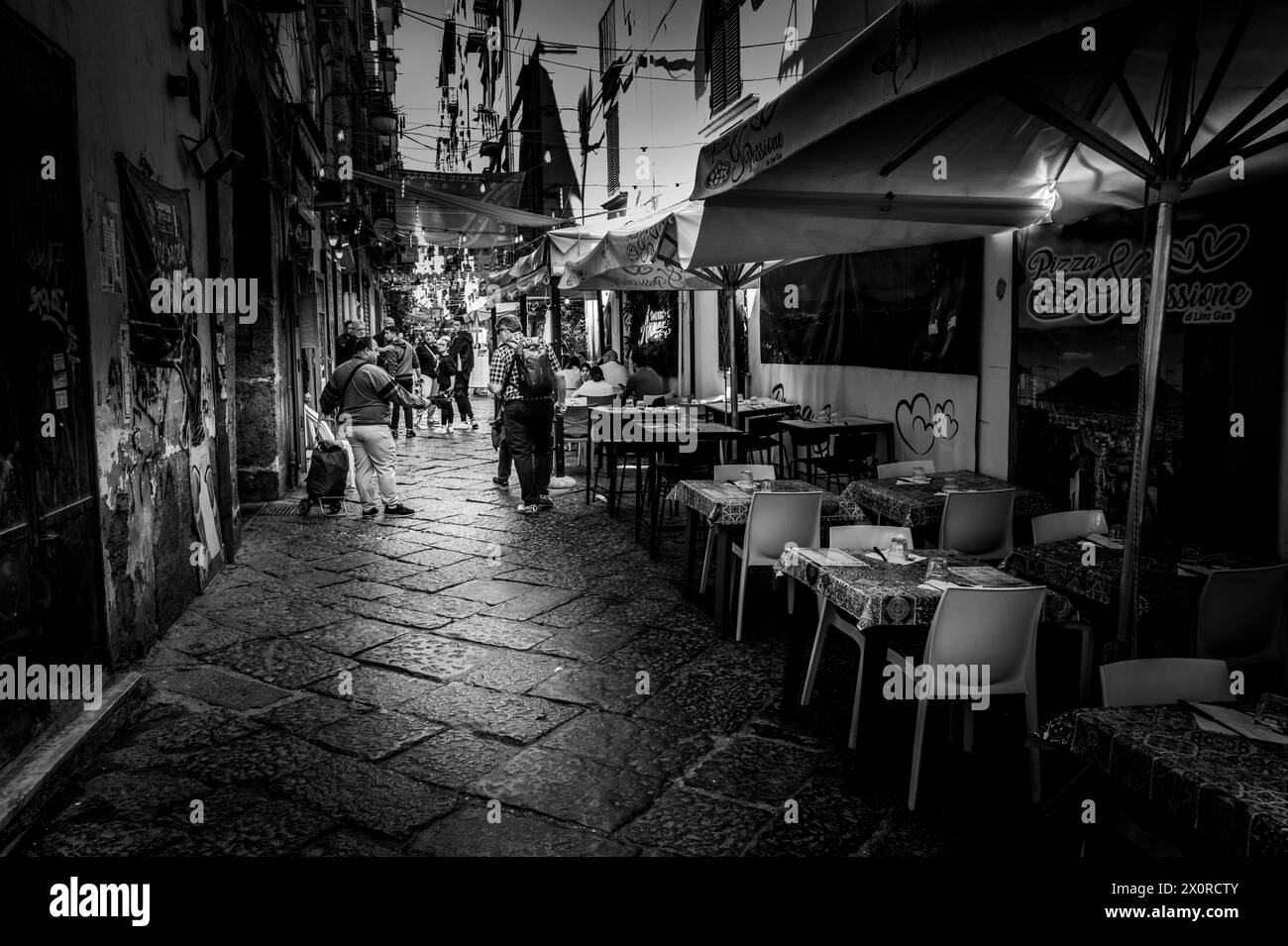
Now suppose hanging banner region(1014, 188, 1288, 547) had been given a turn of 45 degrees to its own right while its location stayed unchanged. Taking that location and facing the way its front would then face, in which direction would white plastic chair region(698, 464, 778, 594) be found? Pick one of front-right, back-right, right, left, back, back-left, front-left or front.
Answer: front

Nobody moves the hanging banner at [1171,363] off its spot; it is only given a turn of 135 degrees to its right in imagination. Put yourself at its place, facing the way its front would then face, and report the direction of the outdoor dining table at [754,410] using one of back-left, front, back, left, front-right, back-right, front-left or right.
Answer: front-left

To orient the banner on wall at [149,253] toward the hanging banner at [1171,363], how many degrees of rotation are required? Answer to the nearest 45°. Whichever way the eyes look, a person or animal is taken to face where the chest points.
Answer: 0° — it already faces it

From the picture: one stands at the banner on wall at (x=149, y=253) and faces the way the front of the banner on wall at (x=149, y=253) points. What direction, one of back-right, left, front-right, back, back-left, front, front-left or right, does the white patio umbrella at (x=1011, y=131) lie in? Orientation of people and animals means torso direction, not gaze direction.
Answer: front

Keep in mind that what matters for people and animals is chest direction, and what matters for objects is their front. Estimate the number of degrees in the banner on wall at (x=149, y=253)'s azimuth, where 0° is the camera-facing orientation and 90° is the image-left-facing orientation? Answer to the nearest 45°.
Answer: approximately 315°

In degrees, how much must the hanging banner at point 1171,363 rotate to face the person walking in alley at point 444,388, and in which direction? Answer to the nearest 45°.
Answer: approximately 90° to its right

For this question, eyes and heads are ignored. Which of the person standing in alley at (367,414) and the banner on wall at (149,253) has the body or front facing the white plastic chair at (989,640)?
the banner on wall

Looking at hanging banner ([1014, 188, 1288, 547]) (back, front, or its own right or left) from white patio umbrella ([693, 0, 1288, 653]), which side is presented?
front

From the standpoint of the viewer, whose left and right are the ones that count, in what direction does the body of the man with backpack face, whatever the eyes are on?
facing away from the viewer and to the left of the viewer

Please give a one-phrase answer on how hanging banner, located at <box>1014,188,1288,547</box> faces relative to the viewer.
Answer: facing the viewer and to the left of the viewer

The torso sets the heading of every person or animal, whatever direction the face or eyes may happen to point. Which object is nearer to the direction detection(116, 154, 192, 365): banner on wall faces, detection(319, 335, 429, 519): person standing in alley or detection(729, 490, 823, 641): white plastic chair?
the white plastic chair

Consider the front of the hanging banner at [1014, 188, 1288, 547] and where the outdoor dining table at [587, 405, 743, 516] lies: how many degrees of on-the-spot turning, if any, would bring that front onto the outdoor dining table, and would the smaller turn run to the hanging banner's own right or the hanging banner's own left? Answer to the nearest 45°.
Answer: approximately 90° to the hanging banner's own right

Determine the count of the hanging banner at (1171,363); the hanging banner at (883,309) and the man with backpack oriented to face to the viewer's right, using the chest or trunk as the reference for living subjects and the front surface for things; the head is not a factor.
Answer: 0

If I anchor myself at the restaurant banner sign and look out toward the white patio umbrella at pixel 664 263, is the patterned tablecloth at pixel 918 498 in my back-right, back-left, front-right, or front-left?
front-left

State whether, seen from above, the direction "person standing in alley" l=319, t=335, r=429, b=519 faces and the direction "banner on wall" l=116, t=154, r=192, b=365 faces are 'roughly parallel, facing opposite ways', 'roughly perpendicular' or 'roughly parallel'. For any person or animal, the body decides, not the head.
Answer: roughly perpendicular

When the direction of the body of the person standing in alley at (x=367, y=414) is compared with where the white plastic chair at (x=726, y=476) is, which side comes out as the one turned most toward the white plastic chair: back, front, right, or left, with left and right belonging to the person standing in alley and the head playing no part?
right

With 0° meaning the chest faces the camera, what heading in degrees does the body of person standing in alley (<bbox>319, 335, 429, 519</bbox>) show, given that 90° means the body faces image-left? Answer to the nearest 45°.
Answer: approximately 225°
